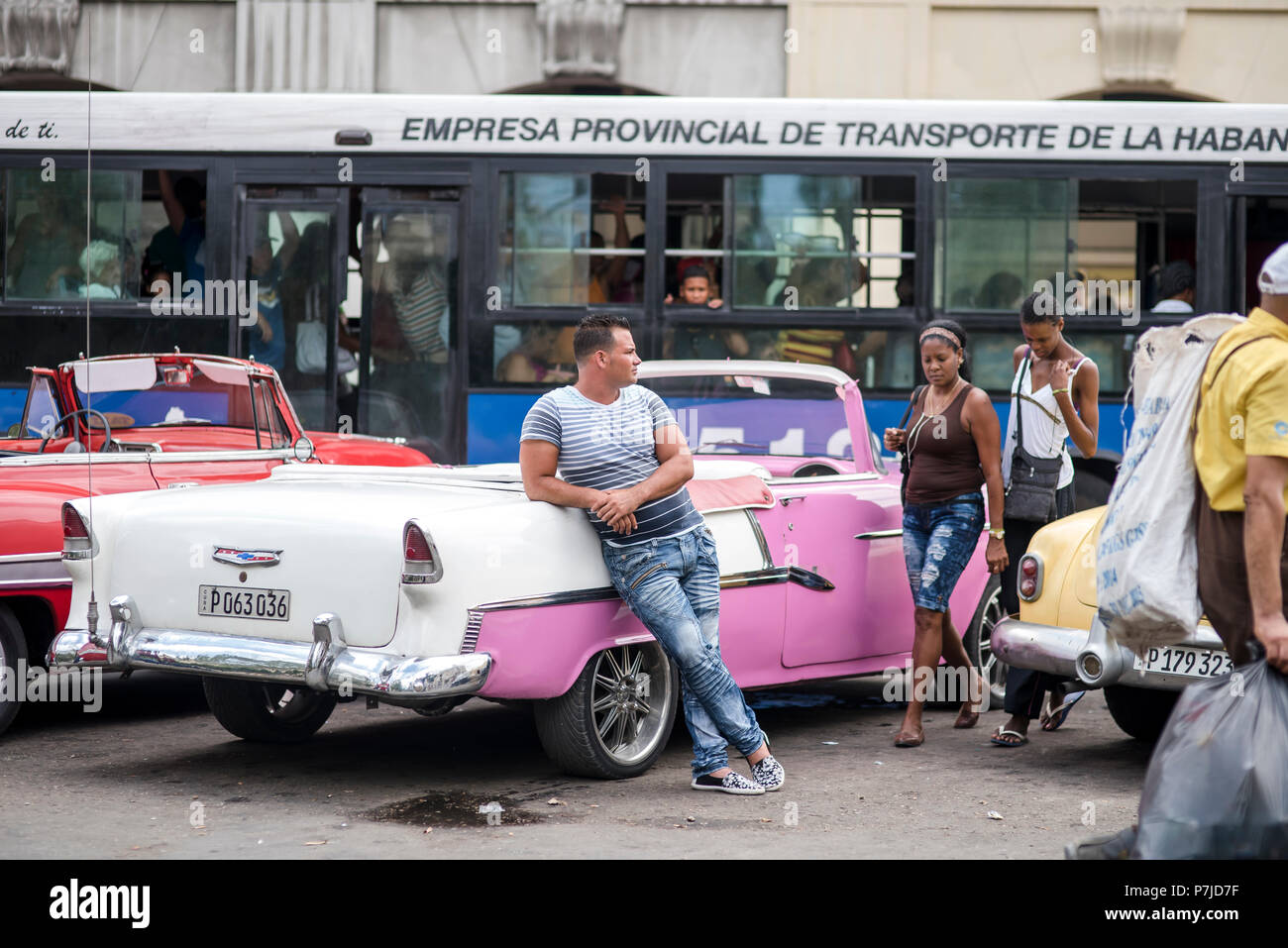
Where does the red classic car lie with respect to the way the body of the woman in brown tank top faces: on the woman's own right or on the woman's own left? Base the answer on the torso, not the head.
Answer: on the woman's own right

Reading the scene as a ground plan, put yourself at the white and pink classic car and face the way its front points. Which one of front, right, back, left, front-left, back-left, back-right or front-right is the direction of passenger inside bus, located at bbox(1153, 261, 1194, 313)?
front

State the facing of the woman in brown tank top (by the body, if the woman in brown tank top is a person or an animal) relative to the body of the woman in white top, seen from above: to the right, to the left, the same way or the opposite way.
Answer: the same way

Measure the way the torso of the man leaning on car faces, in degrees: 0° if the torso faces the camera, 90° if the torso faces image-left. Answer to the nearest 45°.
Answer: approximately 315°

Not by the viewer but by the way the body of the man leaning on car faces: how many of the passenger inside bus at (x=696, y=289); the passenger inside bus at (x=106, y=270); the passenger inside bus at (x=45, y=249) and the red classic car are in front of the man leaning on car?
0

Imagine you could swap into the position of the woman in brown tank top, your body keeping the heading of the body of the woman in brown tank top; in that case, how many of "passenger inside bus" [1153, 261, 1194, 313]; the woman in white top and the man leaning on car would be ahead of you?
1

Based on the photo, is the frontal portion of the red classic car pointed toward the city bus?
yes

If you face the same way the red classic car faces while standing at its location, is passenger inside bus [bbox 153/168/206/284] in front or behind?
in front

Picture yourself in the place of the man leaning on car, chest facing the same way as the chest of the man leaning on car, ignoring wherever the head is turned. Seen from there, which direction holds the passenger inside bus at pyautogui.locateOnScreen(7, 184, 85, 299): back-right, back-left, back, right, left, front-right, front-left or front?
back

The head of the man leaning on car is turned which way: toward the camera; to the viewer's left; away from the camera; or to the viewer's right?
to the viewer's right

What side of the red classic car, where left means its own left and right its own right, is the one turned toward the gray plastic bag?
right

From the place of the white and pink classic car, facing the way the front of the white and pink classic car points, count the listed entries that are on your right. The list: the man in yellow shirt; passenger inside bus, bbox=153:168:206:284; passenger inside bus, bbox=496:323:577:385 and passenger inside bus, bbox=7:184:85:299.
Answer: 1

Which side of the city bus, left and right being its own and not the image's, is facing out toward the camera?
right

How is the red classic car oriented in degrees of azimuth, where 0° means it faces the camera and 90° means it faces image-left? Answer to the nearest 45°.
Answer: approximately 225°

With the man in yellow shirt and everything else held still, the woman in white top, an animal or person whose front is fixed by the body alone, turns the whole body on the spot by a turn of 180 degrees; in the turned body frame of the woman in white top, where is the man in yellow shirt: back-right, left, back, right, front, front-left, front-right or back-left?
back-right

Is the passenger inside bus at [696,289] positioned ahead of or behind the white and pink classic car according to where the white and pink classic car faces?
ahead

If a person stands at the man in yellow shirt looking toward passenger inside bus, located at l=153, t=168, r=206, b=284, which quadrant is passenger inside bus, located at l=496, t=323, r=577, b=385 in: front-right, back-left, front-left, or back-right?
front-right

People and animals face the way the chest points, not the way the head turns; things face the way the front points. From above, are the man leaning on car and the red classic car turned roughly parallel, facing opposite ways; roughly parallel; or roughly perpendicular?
roughly perpendicular
